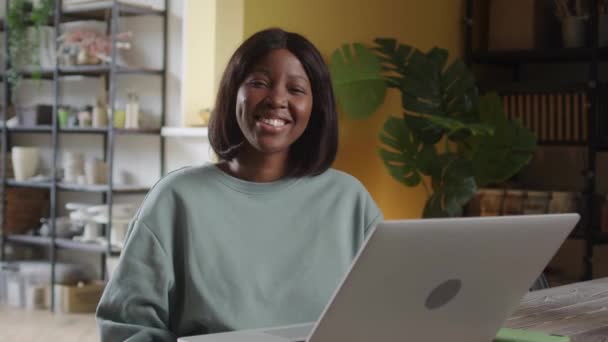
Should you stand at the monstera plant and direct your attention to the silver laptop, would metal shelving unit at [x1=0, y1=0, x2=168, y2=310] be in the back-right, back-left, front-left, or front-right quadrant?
back-right

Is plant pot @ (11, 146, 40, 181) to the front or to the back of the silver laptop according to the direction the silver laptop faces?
to the front

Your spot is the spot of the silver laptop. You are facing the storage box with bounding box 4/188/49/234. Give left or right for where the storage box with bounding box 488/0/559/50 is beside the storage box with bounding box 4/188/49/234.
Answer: right

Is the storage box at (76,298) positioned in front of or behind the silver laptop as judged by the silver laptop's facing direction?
in front

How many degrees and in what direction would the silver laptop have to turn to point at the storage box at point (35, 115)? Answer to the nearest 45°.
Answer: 0° — it already faces it

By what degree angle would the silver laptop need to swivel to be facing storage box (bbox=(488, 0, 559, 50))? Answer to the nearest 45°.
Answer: approximately 45° to its right

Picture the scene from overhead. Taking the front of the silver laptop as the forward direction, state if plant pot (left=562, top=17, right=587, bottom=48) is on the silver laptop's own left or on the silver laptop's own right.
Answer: on the silver laptop's own right

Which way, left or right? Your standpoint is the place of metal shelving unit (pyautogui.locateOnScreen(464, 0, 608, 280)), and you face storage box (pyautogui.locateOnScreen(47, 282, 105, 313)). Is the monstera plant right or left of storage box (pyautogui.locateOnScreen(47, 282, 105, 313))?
left

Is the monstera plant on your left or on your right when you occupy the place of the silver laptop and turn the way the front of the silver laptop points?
on your right

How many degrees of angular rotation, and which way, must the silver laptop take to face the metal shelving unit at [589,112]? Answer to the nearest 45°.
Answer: approximately 45° to its right

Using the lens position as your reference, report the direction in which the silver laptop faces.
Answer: facing away from the viewer and to the left of the viewer

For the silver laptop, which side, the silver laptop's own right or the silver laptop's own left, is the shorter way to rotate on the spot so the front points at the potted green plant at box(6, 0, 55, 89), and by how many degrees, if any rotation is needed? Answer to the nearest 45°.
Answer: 0° — it already faces it
